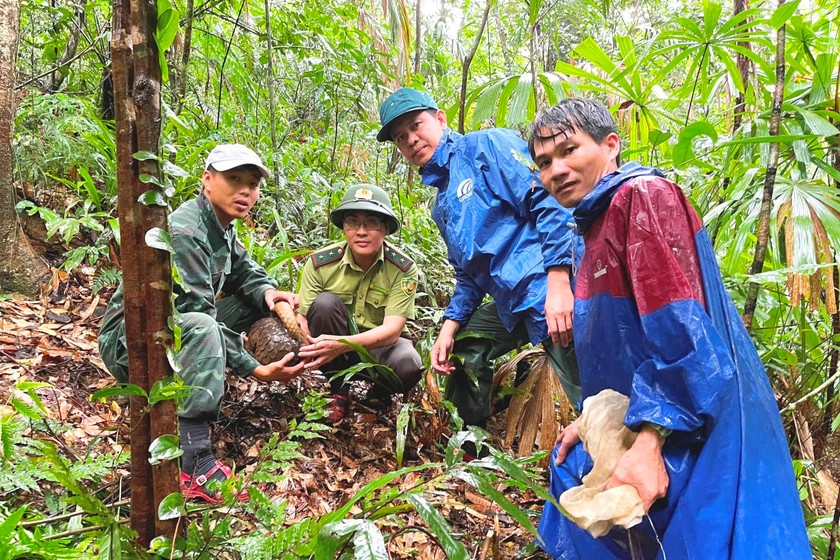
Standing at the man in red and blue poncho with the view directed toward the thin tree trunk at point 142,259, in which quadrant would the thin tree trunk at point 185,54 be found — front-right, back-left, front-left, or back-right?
front-right

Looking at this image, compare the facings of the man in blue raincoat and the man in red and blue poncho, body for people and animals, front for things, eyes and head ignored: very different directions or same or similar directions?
same or similar directions

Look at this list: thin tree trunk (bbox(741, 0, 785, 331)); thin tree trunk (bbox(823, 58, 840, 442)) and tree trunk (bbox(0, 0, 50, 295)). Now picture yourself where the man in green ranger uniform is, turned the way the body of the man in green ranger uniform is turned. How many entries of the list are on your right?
1

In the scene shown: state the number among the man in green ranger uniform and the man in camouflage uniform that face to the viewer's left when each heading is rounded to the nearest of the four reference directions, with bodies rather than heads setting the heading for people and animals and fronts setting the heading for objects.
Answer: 0

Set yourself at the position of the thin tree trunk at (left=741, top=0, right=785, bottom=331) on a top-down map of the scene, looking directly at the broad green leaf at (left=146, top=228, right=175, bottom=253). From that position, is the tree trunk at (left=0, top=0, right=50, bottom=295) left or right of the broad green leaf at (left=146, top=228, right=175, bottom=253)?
right

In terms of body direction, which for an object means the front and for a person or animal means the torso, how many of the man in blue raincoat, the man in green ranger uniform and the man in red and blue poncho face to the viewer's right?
0

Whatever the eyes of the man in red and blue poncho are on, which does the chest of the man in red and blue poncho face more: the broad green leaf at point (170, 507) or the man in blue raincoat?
the broad green leaf

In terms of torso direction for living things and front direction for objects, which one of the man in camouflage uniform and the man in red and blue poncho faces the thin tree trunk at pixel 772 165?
the man in camouflage uniform

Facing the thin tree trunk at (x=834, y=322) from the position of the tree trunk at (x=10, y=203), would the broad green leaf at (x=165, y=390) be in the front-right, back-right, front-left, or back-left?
front-right

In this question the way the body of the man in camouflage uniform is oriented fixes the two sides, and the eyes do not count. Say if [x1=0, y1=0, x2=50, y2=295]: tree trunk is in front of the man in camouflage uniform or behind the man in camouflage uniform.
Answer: behind

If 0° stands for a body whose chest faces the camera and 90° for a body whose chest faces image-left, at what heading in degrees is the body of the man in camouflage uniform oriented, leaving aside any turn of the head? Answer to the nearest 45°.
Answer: approximately 315°

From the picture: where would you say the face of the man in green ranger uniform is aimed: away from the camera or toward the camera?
toward the camera

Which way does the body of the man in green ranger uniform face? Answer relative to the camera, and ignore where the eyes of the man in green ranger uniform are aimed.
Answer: toward the camera

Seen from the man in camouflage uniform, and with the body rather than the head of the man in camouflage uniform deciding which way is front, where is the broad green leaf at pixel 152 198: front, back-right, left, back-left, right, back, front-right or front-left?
front-right
